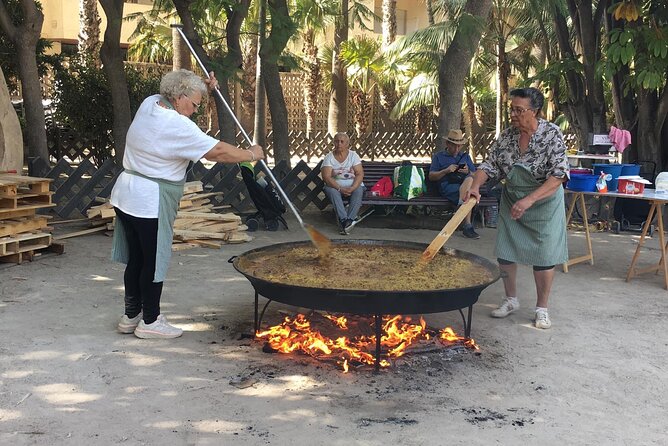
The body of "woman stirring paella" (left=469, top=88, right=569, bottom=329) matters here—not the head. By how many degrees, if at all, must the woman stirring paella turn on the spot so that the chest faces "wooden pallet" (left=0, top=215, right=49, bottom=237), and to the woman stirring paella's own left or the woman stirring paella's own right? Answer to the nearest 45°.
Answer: approximately 45° to the woman stirring paella's own right

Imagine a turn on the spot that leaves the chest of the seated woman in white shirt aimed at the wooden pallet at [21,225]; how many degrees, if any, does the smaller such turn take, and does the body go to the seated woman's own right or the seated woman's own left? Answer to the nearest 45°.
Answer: approximately 45° to the seated woman's own right

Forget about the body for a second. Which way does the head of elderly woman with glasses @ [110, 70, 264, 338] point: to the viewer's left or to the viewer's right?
to the viewer's right

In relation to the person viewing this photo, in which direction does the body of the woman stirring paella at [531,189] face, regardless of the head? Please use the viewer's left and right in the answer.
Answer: facing the viewer and to the left of the viewer

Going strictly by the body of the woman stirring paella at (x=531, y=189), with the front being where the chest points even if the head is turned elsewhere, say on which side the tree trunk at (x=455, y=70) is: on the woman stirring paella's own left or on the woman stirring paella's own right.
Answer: on the woman stirring paella's own right

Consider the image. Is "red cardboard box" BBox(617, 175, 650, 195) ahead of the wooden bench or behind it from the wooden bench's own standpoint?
ahead

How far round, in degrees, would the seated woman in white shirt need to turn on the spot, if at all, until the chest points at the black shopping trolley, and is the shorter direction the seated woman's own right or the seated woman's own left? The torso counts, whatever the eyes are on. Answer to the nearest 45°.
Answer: approximately 90° to the seated woman's own right

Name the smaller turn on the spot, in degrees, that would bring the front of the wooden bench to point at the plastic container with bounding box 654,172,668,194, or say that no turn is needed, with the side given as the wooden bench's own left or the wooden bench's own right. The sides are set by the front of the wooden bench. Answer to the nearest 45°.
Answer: approximately 45° to the wooden bench's own left

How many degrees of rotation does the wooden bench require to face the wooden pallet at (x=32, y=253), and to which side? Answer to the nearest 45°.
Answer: approximately 45° to its right

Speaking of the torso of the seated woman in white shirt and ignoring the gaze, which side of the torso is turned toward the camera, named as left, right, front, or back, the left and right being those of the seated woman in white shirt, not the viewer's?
front

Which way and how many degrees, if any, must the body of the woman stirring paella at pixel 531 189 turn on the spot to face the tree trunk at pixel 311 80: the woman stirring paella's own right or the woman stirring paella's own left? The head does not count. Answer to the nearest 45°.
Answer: approximately 135° to the woman stirring paella's own right

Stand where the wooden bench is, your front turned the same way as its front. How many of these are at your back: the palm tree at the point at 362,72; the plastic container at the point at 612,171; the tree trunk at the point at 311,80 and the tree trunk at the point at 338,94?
3

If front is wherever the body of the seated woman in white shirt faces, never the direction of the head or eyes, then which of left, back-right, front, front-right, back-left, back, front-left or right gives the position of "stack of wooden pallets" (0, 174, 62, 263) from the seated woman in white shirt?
front-right

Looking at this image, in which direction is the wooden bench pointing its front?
toward the camera

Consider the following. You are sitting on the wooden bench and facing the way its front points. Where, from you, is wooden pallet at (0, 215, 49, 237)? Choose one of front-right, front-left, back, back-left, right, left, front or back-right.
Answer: front-right

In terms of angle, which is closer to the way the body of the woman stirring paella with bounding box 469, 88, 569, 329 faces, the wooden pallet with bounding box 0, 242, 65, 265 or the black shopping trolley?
the wooden pallet
